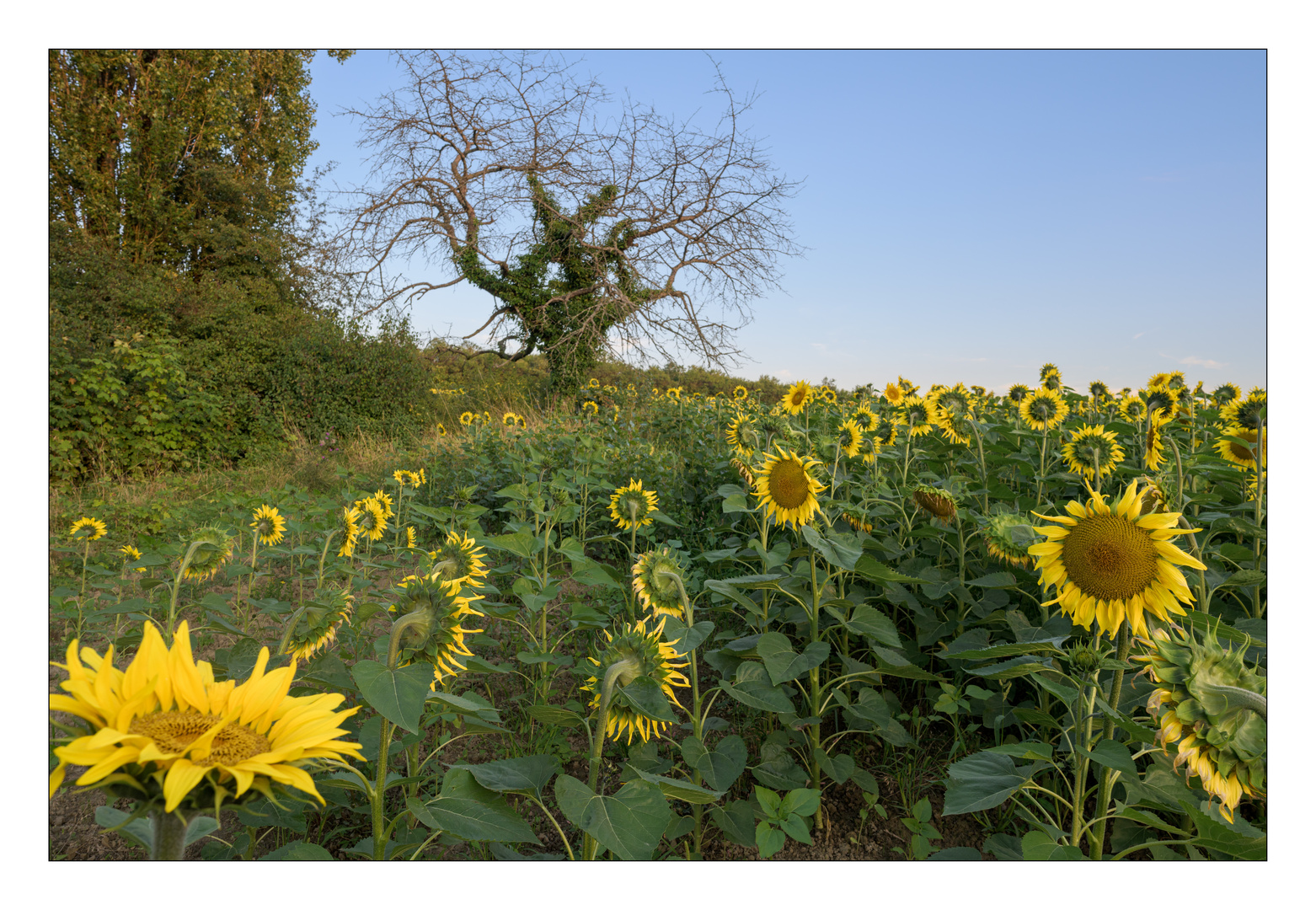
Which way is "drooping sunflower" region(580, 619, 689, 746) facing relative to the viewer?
away from the camera

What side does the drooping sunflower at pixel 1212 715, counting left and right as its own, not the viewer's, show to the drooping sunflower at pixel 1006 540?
front

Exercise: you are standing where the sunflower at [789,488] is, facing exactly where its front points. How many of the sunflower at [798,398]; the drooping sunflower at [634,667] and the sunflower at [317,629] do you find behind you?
1

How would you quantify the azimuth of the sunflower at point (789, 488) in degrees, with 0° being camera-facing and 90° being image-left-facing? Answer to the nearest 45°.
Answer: approximately 0°

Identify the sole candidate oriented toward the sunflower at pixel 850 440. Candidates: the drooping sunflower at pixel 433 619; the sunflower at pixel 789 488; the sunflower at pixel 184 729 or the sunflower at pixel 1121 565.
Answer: the drooping sunflower

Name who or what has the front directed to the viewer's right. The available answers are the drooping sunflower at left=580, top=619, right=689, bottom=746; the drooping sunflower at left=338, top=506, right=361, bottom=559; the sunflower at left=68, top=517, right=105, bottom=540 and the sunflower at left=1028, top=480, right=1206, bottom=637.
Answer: the drooping sunflower at left=338, top=506, right=361, bottom=559
